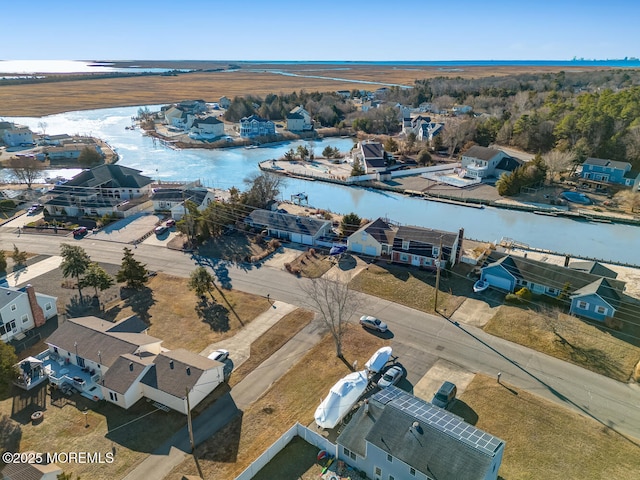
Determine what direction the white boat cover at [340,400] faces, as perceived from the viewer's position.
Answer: facing away from the viewer and to the right of the viewer

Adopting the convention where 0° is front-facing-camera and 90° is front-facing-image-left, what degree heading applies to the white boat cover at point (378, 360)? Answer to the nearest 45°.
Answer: approximately 225°

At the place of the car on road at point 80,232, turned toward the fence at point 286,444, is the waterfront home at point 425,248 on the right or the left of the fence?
left

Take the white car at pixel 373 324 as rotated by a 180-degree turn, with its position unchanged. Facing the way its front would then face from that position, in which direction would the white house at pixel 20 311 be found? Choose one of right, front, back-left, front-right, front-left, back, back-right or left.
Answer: front-left

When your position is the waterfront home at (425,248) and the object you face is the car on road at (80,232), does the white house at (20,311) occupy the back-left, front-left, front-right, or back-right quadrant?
front-left

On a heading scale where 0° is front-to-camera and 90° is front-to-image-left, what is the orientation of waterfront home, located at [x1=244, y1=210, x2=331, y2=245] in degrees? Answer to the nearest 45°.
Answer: approximately 45°

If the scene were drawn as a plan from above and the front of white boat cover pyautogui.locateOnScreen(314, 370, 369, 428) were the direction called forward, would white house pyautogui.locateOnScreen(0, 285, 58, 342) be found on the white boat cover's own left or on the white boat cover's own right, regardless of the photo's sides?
on the white boat cover's own left

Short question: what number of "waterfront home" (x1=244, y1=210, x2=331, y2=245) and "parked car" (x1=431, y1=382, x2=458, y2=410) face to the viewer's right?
0

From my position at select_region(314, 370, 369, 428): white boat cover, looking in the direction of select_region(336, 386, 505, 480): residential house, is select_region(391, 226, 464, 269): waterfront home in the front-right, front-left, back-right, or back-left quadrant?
back-left

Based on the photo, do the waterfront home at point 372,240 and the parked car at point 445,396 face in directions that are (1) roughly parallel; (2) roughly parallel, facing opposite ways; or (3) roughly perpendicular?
roughly parallel

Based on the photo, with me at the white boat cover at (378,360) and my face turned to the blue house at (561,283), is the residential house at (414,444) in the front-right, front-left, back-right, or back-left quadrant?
back-right

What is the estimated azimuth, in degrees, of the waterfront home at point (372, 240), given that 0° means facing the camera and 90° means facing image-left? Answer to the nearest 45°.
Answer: approximately 45°

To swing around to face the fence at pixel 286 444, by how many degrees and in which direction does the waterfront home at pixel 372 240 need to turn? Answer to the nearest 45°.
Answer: approximately 45° to its left

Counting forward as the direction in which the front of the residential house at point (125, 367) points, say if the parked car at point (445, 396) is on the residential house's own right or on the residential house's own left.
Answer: on the residential house's own right

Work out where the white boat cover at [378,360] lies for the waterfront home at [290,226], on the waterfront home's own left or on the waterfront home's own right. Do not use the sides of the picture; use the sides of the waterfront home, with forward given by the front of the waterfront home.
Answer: on the waterfront home's own left
